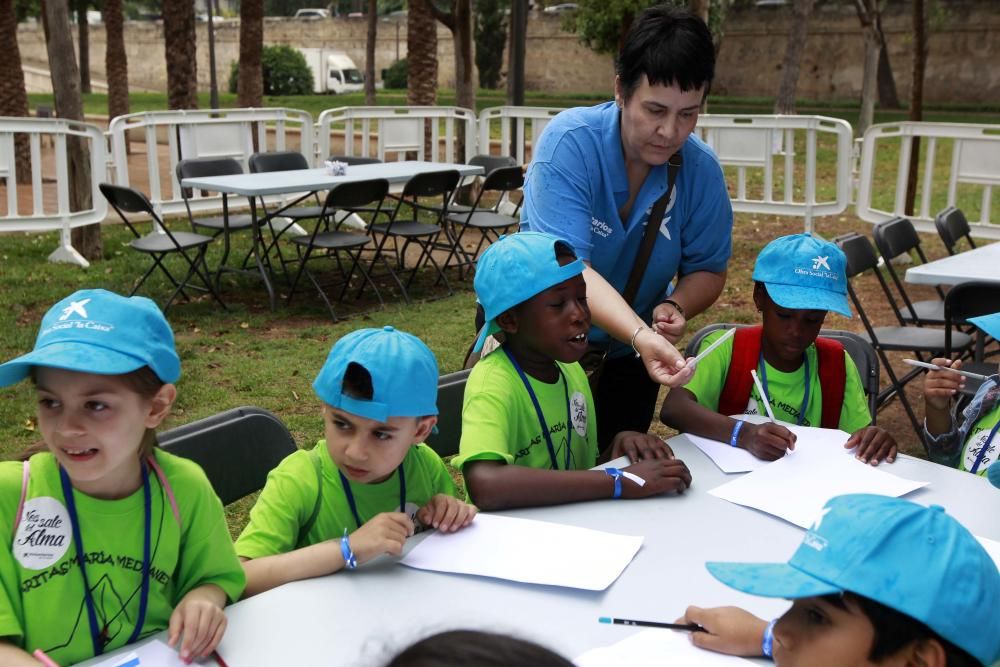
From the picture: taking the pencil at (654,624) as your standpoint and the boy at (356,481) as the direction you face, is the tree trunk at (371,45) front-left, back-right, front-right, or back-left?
front-right

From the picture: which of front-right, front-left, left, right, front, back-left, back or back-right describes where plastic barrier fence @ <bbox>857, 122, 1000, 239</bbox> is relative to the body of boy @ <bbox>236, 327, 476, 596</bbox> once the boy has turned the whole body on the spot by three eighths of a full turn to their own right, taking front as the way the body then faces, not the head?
back-right

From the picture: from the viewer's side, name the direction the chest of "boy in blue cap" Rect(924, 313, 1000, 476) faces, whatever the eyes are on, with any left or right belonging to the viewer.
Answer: facing the viewer and to the left of the viewer

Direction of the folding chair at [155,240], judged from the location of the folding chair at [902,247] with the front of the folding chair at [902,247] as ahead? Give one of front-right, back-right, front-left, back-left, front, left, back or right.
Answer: back-right

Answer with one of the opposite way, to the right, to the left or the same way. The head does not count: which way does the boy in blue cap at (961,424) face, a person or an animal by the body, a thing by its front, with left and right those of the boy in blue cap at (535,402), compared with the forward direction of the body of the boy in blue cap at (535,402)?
to the right

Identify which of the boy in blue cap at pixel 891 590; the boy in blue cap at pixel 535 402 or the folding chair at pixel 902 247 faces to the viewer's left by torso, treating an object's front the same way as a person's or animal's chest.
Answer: the boy in blue cap at pixel 891 590

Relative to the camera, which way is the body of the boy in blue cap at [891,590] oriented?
to the viewer's left

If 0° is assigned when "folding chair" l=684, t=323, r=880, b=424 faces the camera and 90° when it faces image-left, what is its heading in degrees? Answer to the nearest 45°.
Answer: approximately 0°

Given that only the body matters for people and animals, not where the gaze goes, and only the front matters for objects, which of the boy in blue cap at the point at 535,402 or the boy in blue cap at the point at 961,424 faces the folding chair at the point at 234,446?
the boy in blue cap at the point at 961,424

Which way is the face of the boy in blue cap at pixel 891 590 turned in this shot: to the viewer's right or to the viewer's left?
to the viewer's left

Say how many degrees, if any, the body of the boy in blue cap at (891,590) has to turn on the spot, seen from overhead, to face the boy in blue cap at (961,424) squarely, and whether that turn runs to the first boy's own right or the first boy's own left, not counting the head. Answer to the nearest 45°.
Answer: approximately 90° to the first boy's own right

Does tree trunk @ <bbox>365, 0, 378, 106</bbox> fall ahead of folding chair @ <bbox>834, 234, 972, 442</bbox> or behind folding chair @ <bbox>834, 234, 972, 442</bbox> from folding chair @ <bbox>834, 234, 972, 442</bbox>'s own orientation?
behind

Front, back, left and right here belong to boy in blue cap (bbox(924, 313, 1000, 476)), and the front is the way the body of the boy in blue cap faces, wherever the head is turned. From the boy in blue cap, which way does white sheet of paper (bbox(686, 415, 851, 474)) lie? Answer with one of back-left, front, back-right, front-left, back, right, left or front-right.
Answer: front

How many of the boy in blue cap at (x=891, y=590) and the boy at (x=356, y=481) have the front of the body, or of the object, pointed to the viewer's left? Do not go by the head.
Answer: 1

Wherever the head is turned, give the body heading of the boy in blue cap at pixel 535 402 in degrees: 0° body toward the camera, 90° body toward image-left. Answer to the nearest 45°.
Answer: approximately 315°

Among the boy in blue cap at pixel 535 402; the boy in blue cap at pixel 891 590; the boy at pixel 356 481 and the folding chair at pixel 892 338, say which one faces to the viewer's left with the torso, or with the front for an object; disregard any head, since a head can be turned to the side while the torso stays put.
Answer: the boy in blue cap at pixel 891 590

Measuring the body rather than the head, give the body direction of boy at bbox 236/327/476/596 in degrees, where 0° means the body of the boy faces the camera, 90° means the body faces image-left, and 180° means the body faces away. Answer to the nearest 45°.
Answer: approximately 315°
